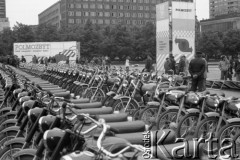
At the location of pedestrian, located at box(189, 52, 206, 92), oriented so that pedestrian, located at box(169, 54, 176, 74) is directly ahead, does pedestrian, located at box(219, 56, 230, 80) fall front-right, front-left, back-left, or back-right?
front-right

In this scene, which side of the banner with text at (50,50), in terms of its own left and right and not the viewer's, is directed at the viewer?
front

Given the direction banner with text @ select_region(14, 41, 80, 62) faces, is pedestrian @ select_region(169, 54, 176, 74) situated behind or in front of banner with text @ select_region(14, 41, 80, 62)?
in front
